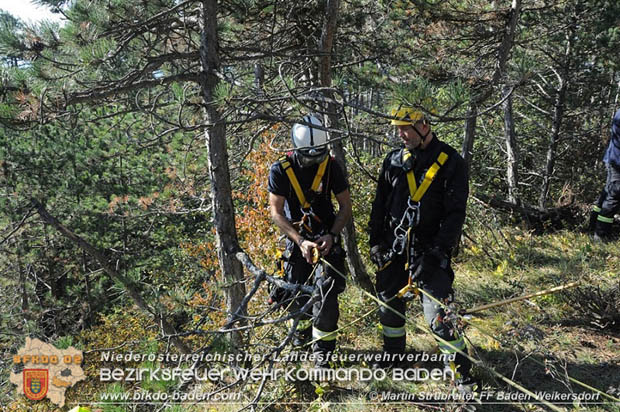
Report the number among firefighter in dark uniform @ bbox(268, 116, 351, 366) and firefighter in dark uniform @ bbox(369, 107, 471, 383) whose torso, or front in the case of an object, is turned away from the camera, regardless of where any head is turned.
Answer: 0

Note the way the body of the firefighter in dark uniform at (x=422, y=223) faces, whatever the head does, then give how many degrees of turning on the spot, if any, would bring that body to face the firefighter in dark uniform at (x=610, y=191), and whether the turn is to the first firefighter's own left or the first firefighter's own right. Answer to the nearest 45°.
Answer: approximately 180°

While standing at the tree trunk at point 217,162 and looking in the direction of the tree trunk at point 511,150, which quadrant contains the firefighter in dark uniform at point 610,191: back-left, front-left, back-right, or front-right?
front-right

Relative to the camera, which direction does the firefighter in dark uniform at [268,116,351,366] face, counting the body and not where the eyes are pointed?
toward the camera

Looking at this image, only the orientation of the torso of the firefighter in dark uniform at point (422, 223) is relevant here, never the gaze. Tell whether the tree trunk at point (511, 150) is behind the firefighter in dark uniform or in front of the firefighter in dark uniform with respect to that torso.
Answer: behind

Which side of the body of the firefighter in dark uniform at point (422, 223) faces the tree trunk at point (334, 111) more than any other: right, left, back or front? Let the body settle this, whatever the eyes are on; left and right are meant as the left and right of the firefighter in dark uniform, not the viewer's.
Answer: right

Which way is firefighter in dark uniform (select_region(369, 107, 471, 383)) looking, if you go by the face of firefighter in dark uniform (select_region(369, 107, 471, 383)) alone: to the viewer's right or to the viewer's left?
to the viewer's left

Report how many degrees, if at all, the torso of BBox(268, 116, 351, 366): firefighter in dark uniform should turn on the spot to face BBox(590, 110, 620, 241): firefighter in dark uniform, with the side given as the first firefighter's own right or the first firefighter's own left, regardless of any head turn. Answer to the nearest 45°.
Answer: approximately 135° to the first firefighter's own left

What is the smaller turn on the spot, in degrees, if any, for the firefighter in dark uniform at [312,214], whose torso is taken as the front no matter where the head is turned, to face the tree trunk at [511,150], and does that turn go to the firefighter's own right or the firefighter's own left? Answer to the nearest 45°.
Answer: approximately 135° to the firefighter's own left

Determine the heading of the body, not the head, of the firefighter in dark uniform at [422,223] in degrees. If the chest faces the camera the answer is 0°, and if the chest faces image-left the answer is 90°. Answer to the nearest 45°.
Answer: approximately 45°
